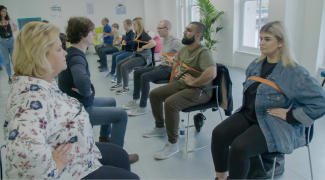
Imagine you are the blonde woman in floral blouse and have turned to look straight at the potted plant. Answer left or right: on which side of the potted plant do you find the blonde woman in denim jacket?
right

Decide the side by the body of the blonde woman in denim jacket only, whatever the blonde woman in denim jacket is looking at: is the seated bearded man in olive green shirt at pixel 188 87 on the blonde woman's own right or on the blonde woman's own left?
on the blonde woman's own right

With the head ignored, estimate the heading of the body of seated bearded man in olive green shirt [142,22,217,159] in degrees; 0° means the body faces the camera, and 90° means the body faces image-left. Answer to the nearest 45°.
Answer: approximately 45°

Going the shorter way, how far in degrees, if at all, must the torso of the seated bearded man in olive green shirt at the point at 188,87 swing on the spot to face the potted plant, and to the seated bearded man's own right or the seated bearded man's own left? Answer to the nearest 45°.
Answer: approximately 135° to the seated bearded man's own right

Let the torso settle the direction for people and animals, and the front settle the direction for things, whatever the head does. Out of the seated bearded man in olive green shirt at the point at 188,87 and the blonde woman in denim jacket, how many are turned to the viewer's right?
0

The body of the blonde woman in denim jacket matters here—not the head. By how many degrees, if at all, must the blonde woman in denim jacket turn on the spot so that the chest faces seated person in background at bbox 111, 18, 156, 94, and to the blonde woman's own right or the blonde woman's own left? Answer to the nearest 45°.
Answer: approximately 90° to the blonde woman's own right

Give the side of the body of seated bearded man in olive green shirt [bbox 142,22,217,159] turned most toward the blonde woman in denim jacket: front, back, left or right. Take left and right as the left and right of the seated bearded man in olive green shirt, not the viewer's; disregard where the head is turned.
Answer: left

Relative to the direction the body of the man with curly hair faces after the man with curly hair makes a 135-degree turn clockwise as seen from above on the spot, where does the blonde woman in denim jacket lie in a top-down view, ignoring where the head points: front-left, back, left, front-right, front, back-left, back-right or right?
left

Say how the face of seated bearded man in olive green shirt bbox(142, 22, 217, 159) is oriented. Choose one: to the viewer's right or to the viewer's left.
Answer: to the viewer's left

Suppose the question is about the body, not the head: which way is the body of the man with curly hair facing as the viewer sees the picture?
to the viewer's right

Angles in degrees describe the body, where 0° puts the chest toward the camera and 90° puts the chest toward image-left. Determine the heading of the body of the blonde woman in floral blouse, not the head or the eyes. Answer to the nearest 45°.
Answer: approximately 270°
